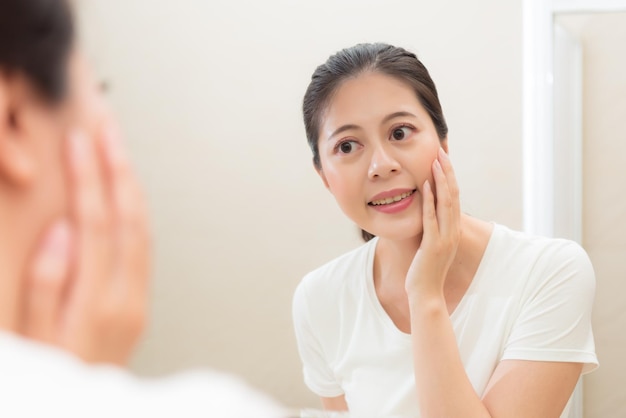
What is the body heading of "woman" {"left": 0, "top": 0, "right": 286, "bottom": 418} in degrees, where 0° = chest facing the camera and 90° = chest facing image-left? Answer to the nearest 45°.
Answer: approximately 225°

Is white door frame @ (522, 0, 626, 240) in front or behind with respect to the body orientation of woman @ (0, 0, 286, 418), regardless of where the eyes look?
in front
